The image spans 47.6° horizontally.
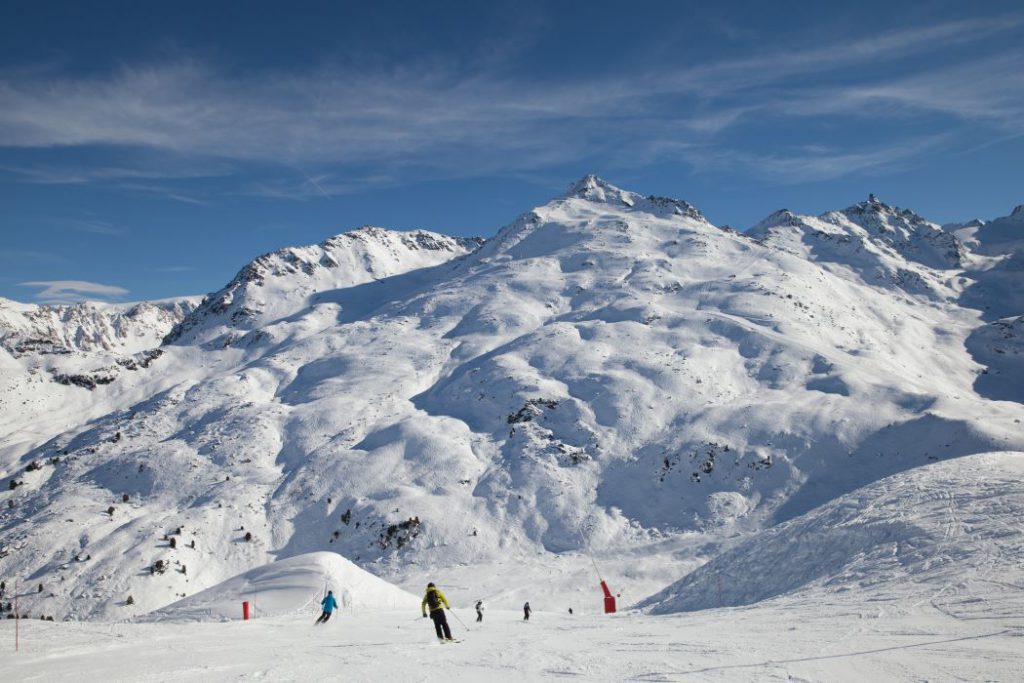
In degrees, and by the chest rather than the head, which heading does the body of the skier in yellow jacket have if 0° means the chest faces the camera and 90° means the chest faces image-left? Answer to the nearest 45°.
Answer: approximately 180°

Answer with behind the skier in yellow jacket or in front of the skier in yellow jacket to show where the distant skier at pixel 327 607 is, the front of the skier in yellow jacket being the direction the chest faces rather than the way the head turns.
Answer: in front
